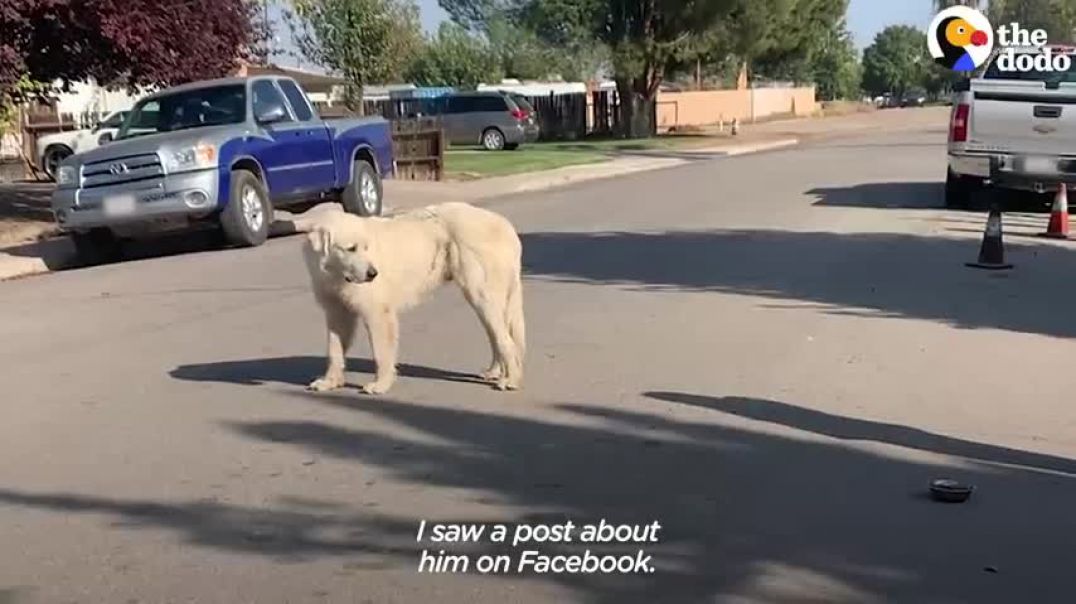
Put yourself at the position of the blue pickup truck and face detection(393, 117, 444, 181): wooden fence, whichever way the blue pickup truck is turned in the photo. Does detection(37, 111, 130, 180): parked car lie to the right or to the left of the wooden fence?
left

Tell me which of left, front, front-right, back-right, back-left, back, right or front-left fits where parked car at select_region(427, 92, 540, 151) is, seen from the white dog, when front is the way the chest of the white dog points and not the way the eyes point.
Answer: back-right

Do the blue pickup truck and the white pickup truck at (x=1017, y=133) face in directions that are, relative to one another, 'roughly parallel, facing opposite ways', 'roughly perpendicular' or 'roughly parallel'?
roughly parallel, facing opposite ways

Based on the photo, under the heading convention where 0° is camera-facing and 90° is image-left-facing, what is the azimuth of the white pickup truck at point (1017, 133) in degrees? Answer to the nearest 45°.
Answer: approximately 180°

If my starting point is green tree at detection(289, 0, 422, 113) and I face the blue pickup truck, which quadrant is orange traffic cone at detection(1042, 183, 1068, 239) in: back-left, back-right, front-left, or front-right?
front-left

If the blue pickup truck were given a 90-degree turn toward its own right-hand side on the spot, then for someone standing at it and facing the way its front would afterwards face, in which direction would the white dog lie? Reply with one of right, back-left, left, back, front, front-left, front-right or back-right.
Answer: back-left

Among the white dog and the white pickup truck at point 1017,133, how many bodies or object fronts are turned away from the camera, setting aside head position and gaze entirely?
1

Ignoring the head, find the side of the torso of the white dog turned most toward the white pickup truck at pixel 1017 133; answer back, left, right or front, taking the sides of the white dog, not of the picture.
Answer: back

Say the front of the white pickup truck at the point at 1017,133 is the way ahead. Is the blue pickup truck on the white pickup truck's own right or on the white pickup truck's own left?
on the white pickup truck's own left

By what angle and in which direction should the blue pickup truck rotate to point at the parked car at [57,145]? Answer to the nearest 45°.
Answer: approximately 135° to its right

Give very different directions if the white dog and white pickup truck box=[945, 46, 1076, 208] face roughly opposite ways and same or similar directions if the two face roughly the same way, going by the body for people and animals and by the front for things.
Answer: very different directions

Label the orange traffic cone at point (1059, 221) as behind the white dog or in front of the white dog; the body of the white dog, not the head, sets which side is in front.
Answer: behind

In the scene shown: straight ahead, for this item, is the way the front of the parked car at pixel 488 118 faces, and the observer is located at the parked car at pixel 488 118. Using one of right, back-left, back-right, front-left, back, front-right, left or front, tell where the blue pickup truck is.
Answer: back-left

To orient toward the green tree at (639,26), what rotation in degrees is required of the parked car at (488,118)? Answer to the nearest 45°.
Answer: approximately 90° to its right

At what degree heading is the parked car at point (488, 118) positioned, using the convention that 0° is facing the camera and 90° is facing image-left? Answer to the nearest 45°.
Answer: approximately 135°

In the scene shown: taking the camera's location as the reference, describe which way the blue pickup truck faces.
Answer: facing the viewer and to the left of the viewer

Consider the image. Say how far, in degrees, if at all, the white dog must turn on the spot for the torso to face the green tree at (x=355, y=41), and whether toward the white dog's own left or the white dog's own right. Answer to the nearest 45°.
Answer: approximately 135° to the white dog's own right

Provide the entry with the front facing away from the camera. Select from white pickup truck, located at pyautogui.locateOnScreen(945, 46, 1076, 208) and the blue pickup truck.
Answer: the white pickup truck
